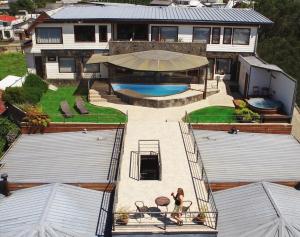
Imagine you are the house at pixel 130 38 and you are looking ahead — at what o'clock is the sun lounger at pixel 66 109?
The sun lounger is roughly at 1 o'clock from the house.

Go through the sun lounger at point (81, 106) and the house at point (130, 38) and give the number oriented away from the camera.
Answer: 0

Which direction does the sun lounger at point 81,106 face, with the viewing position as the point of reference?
facing the viewer and to the right of the viewer

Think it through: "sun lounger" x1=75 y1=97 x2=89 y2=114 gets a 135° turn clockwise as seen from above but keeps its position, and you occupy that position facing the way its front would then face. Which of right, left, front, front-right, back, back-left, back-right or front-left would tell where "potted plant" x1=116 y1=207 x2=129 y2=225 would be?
left

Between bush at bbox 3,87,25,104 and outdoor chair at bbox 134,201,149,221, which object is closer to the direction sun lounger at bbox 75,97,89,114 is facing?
the outdoor chair

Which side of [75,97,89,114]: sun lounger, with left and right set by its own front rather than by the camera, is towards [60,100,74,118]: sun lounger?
right

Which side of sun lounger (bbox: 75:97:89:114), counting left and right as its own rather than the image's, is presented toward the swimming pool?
left

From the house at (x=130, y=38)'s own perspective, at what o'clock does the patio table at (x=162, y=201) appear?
The patio table is roughly at 12 o'clock from the house.

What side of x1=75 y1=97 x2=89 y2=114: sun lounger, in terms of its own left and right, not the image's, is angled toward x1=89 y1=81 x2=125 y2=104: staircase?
left

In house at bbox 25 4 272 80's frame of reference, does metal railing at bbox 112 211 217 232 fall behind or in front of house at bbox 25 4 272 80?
in front
